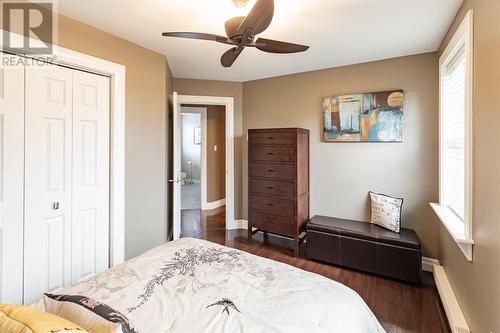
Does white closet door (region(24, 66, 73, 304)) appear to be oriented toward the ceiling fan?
yes

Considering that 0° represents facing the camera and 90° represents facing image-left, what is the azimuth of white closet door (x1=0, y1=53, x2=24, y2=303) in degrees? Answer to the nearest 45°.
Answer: approximately 315°

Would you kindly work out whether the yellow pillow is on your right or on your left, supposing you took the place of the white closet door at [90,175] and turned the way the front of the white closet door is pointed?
on your right

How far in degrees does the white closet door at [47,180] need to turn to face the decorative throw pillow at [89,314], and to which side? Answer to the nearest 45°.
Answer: approximately 45° to its right

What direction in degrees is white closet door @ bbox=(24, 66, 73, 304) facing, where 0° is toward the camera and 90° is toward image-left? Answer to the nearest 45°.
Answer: approximately 315°

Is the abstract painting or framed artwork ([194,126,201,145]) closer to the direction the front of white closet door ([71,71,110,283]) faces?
the abstract painting
